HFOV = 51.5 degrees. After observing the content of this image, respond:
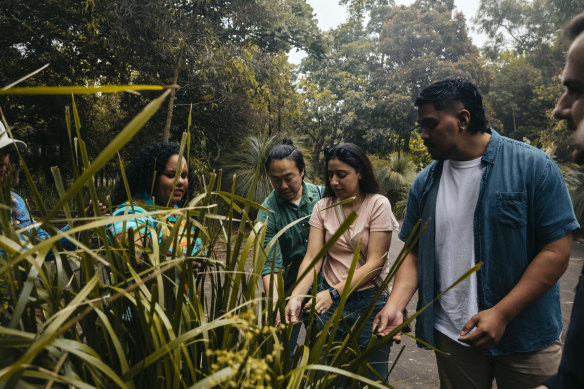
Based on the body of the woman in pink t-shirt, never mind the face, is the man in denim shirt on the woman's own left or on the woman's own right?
on the woman's own left

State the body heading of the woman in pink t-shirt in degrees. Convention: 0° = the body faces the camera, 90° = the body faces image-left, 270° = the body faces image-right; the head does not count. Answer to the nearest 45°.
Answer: approximately 45°

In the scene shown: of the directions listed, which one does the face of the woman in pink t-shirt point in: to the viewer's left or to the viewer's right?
to the viewer's left

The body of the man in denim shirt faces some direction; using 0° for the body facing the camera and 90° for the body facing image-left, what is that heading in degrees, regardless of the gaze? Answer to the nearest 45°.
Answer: approximately 45°

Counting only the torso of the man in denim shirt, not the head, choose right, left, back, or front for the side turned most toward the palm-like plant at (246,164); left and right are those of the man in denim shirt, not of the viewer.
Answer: right

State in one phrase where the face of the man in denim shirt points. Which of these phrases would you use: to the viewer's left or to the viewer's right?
to the viewer's left

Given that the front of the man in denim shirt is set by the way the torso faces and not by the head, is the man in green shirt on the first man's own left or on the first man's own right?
on the first man's own right
